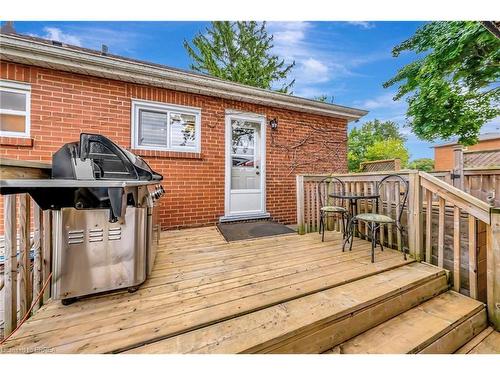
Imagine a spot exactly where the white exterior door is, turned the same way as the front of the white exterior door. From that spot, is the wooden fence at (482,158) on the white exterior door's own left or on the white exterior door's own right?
on the white exterior door's own left

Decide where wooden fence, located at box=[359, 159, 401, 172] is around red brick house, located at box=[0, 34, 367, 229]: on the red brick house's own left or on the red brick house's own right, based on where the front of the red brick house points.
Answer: on the red brick house's own left

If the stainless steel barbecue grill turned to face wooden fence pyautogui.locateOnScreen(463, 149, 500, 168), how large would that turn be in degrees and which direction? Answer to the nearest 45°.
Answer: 0° — it already faces it

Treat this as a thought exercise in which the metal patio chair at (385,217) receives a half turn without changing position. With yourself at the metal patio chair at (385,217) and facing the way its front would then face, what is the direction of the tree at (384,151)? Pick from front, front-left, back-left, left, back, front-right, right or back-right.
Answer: front-left

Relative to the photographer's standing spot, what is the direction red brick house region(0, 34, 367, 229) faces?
facing the viewer and to the right of the viewer

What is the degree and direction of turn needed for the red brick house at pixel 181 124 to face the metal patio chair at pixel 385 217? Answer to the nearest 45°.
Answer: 0° — it already faces it

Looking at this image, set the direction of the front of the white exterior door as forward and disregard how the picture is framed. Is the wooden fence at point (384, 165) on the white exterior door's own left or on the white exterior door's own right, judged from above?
on the white exterior door's own left

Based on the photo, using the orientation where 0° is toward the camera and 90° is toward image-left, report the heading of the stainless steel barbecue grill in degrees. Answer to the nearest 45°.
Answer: approximately 270°

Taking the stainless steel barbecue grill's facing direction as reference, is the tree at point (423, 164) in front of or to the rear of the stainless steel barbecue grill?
in front
